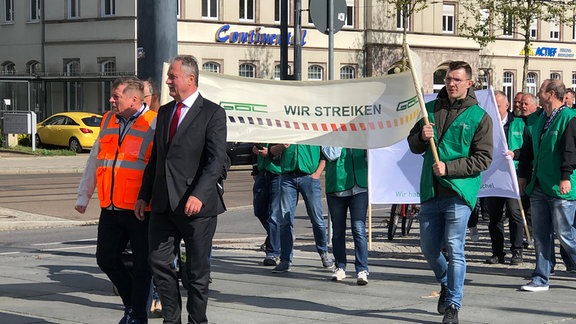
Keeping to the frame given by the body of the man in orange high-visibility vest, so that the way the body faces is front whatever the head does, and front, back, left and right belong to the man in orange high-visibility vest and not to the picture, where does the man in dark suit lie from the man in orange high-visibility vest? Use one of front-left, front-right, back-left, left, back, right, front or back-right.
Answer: left

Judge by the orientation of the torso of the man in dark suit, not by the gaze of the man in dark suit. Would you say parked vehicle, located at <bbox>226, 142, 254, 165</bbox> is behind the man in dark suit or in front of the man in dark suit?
behind

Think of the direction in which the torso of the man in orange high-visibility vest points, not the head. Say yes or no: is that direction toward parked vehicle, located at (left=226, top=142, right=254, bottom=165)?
no

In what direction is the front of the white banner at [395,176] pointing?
toward the camera

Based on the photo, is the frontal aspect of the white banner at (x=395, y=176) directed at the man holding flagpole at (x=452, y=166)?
yes

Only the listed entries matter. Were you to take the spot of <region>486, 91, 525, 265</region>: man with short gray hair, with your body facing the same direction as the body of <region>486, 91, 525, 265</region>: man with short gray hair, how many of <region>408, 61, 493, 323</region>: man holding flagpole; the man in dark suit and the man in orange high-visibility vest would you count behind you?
0

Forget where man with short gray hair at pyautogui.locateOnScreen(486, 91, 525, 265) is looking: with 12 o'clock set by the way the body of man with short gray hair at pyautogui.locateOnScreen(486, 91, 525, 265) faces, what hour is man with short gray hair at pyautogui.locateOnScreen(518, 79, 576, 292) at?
man with short gray hair at pyautogui.locateOnScreen(518, 79, 576, 292) is roughly at 10 o'clock from man with short gray hair at pyautogui.locateOnScreen(486, 91, 525, 265).

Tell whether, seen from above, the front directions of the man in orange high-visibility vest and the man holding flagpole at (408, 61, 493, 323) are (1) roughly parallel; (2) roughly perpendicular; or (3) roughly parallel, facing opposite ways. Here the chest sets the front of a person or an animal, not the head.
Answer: roughly parallel

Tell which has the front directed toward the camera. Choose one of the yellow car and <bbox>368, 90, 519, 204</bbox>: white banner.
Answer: the white banner

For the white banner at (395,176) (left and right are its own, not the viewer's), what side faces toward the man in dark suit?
front

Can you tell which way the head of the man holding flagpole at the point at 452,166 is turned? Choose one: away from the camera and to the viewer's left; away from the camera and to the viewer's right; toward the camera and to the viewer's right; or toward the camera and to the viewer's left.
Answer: toward the camera and to the viewer's left

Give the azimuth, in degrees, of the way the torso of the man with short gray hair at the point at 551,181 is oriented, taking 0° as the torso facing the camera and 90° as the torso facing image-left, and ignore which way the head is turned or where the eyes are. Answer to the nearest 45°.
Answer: approximately 45°

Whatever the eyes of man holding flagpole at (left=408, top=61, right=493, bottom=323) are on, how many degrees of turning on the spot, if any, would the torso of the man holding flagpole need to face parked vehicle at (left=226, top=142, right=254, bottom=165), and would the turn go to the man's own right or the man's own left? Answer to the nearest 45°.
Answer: approximately 135° to the man's own right

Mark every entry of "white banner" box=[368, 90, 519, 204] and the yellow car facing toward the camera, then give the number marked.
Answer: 1

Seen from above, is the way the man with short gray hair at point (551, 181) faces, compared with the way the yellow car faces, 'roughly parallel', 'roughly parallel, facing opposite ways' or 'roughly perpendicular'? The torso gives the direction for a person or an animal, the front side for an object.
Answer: roughly perpendicular

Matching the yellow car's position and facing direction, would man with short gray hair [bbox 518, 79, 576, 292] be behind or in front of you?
behind

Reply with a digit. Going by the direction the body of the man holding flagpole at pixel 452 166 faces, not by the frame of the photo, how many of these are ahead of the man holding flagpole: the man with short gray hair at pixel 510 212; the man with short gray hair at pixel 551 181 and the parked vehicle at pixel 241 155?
0

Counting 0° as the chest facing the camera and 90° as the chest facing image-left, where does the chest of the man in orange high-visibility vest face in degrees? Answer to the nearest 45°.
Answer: approximately 45°
